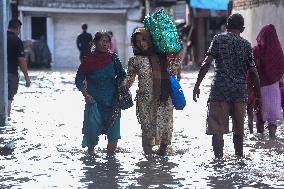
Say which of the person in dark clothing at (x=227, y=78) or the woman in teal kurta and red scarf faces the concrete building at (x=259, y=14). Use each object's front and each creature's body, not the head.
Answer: the person in dark clothing

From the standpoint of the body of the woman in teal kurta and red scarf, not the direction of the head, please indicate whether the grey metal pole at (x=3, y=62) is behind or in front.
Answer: behind

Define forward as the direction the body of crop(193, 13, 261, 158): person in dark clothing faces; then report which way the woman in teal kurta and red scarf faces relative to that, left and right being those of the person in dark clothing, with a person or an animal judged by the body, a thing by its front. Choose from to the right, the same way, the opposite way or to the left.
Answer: the opposite way

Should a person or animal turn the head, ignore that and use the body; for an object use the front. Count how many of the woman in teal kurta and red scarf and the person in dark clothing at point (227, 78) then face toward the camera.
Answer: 1

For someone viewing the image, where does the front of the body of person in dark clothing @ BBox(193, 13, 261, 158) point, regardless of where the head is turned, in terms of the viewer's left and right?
facing away from the viewer

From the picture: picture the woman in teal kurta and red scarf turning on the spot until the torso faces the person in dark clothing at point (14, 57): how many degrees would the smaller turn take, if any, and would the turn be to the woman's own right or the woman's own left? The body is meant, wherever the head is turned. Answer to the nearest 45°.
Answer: approximately 135° to the woman's own right

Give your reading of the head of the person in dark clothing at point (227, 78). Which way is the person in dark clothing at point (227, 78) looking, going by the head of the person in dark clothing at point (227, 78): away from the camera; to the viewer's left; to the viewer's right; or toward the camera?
away from the camera

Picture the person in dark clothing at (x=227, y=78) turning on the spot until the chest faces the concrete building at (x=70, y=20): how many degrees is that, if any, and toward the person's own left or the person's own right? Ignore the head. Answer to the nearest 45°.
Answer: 0° — they already face it

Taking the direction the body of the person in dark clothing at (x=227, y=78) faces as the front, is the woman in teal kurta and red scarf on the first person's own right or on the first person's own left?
on the first person's own left
